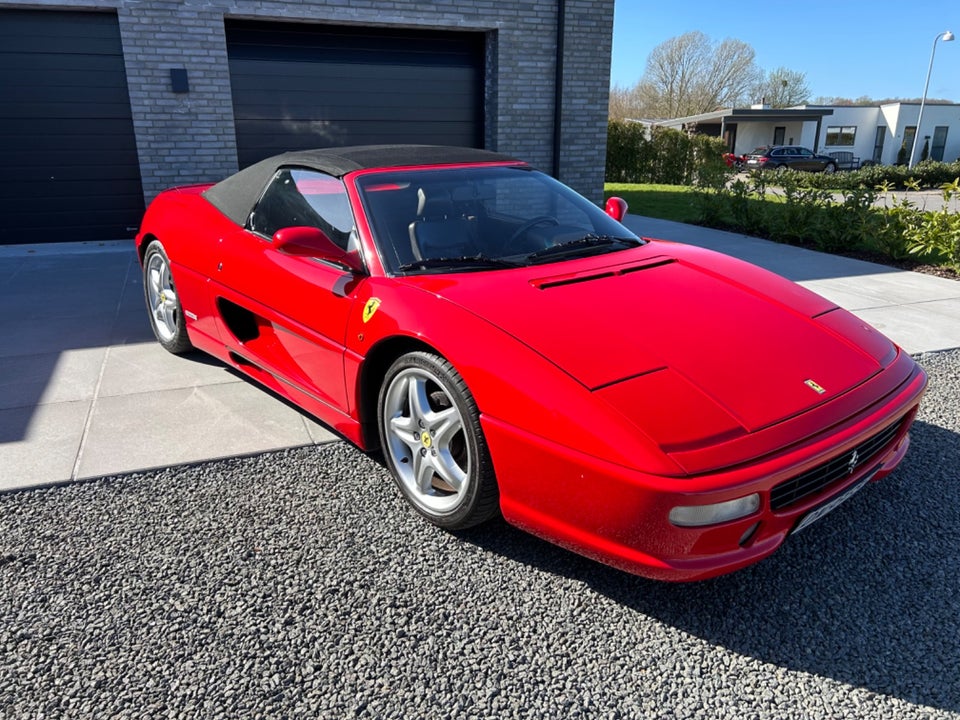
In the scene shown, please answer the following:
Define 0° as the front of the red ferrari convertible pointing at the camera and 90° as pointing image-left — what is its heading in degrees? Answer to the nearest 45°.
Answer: approximately 315°

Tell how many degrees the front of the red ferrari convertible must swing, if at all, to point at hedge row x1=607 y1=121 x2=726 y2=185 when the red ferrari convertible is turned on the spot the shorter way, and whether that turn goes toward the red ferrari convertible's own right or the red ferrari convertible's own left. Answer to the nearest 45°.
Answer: approximately 135° to the red ferrari convertible's own left

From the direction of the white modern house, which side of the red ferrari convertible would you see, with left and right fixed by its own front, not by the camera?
left

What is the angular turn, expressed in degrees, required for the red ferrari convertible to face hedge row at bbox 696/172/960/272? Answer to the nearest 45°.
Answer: approximately 90° to its left

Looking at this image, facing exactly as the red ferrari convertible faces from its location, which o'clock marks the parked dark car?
The parked dark car is roughly at 8 o'clock from the red ferrari convertible.
